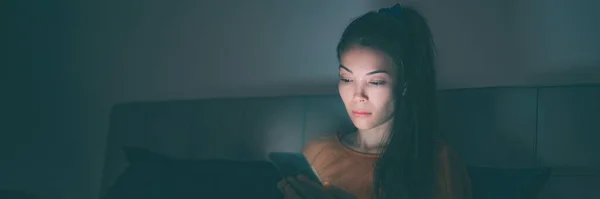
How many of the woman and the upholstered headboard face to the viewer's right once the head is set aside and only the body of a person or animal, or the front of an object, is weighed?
0

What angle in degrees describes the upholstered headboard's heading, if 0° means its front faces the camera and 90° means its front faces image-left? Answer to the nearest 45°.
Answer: approximately 0°

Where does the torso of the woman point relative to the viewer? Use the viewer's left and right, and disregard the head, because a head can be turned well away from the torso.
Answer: facing the viewer and to the left of the viewer
